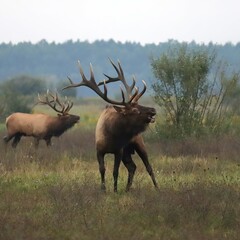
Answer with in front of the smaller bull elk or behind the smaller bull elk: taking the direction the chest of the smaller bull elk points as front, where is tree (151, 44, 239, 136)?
in front

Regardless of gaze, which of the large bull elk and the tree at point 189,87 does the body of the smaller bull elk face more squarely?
the tree

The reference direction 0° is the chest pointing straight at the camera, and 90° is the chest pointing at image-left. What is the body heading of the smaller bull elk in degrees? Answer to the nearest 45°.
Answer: approximately 270°

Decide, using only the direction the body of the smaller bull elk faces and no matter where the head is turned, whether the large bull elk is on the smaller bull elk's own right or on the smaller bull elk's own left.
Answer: on the smaller bull elk's own right
